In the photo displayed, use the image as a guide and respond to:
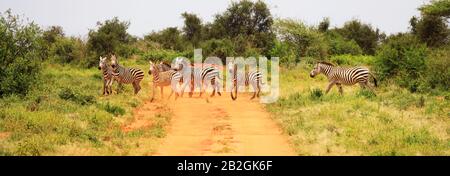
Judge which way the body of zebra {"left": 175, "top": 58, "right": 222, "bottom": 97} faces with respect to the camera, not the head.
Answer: to the viewer's left

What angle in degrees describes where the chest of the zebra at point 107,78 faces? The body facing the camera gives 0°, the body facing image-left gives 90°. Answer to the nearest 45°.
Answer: approximately 45°

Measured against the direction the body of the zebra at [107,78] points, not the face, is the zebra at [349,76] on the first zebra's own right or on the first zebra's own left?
on the first zebra's own left

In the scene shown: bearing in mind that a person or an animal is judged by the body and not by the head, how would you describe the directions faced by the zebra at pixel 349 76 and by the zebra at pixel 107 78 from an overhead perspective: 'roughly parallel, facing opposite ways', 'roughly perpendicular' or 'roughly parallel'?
roughly perpendicular

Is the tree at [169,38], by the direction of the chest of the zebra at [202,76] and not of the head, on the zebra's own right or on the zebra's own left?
on the zebra's own right

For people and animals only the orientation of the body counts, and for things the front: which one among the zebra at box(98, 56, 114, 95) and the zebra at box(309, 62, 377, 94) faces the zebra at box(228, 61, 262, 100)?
the zebra at box(309, 62, 377, 94)

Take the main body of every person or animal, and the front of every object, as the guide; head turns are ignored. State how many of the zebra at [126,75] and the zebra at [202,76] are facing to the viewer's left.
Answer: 2

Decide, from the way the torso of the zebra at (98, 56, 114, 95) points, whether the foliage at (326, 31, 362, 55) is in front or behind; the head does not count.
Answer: behind

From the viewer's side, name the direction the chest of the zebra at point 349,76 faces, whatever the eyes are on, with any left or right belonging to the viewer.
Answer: facing to the left of the viewer

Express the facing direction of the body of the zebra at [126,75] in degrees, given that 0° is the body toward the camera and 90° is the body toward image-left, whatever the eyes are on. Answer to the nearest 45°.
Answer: approximately 90°
